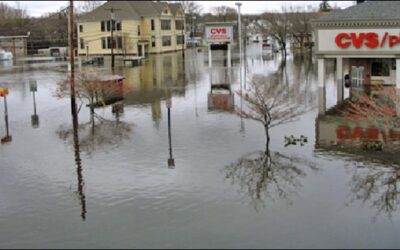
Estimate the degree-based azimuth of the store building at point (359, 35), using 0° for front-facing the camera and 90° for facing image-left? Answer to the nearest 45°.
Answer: approximately 0°

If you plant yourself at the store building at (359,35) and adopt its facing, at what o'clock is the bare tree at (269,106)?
The bare tree is roughly at 1 o'clock from the store building.

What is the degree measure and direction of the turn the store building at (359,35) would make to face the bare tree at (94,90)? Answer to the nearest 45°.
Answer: approximately 90° to its right
